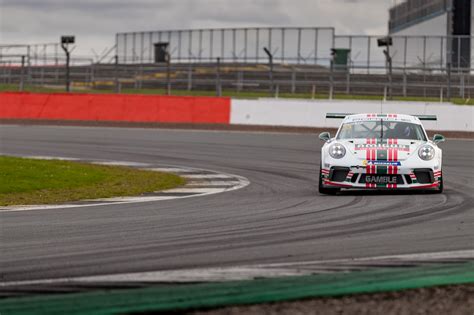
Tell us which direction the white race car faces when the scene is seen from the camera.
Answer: facing the viewer

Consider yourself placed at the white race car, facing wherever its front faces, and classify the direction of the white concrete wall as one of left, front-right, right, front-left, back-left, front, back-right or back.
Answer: back

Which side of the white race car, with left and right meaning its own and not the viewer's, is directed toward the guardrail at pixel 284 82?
back
